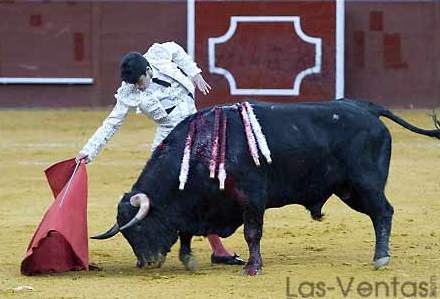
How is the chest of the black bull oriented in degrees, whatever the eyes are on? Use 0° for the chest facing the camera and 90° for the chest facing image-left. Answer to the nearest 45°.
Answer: approximately 90°
